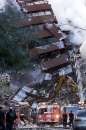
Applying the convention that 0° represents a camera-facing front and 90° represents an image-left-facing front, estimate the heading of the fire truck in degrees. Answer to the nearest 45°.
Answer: approximately 0°
